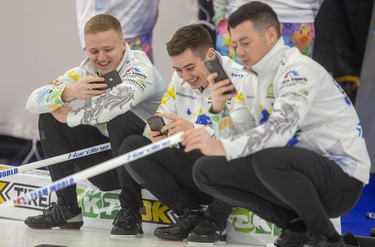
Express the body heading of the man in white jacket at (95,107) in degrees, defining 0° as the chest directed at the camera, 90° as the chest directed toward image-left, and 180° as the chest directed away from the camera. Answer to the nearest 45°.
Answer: approximately 45°

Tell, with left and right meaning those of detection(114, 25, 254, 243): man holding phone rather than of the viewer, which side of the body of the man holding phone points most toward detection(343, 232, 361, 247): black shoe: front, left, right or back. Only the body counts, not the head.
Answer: left

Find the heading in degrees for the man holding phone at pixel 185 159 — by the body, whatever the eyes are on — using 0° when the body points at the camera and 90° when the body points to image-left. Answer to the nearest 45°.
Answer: approximately 45°

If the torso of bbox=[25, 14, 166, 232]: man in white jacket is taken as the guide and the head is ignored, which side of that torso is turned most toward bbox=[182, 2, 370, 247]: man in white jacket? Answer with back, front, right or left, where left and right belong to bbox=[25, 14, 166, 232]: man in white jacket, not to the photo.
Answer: left

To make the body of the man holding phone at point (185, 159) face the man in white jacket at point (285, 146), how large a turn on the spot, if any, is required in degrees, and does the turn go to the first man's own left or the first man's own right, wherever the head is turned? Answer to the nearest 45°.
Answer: approximately 90° to the first man's own left

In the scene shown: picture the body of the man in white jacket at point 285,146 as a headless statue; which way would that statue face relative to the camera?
to the viewer's left
